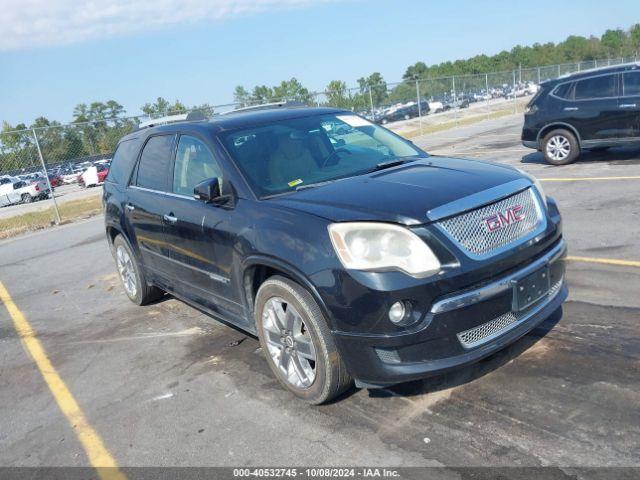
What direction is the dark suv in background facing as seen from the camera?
to the viewer's right

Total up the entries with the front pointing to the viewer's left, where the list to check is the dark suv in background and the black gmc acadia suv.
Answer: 0

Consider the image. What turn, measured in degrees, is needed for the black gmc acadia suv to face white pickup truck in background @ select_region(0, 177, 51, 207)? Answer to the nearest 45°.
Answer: approximately 180°

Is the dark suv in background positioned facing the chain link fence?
no

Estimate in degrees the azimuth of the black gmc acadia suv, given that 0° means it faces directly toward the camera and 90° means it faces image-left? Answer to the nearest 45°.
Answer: approximately 315°

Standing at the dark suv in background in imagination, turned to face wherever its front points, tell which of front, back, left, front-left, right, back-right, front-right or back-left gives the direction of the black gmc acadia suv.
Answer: right

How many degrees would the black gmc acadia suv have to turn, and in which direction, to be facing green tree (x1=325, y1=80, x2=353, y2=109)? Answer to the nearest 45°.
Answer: approximately 135° to its left

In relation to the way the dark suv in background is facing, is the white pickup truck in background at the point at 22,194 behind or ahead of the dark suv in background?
behind

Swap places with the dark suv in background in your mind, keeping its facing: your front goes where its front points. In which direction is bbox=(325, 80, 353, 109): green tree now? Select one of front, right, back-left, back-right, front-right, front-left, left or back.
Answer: back-left

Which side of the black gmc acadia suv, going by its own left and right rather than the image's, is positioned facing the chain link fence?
back

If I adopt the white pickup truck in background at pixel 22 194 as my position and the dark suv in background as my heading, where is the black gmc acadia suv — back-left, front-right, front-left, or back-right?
front-right

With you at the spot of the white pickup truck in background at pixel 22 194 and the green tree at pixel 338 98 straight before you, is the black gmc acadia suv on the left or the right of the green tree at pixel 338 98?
right

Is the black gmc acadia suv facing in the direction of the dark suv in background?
no
